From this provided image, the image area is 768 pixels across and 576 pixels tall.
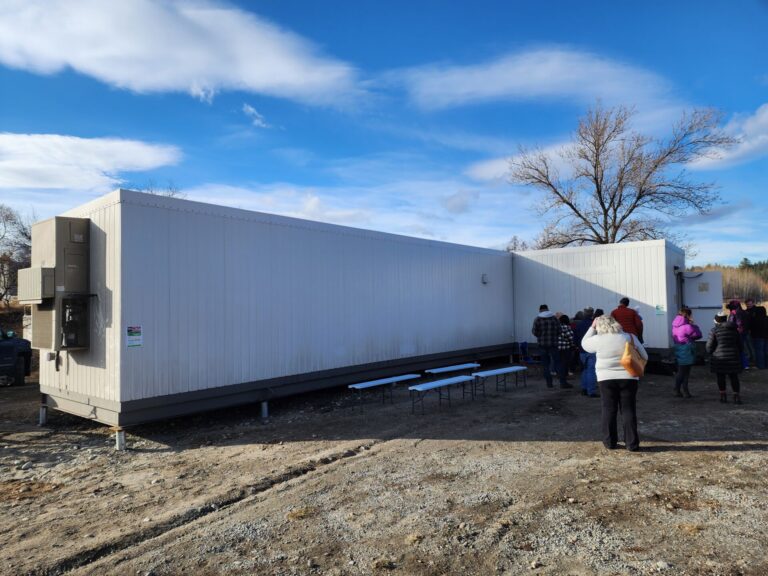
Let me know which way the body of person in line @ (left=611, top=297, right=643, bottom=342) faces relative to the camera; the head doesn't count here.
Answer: away from the camera

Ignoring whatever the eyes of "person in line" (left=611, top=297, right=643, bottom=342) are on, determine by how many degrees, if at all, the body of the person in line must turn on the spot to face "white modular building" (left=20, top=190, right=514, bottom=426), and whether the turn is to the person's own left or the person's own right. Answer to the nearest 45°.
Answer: approximately 135° to the person's own left

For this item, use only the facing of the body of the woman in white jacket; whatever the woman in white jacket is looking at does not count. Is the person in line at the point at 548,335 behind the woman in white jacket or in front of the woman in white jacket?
in front

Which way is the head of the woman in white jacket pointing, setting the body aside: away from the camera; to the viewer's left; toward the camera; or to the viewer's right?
away from the camera

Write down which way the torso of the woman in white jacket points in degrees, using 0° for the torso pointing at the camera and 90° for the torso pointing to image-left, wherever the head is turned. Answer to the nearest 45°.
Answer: approximately 180°

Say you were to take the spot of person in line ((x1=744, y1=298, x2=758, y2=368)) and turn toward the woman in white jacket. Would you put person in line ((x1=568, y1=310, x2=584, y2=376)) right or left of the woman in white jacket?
right

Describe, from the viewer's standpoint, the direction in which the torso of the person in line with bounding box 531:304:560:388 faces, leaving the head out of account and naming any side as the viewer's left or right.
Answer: facing away from the viewer
